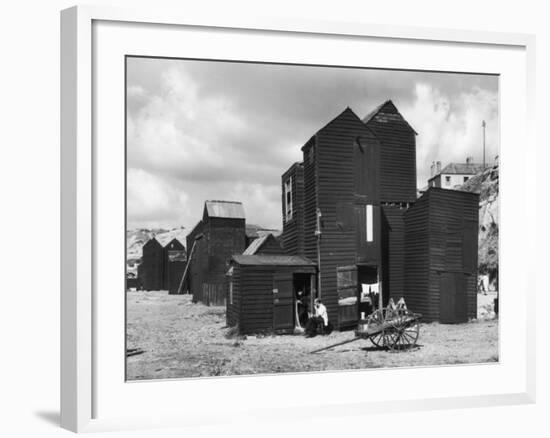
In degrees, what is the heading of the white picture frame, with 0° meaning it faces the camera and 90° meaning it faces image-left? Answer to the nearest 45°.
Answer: approximately 315°
